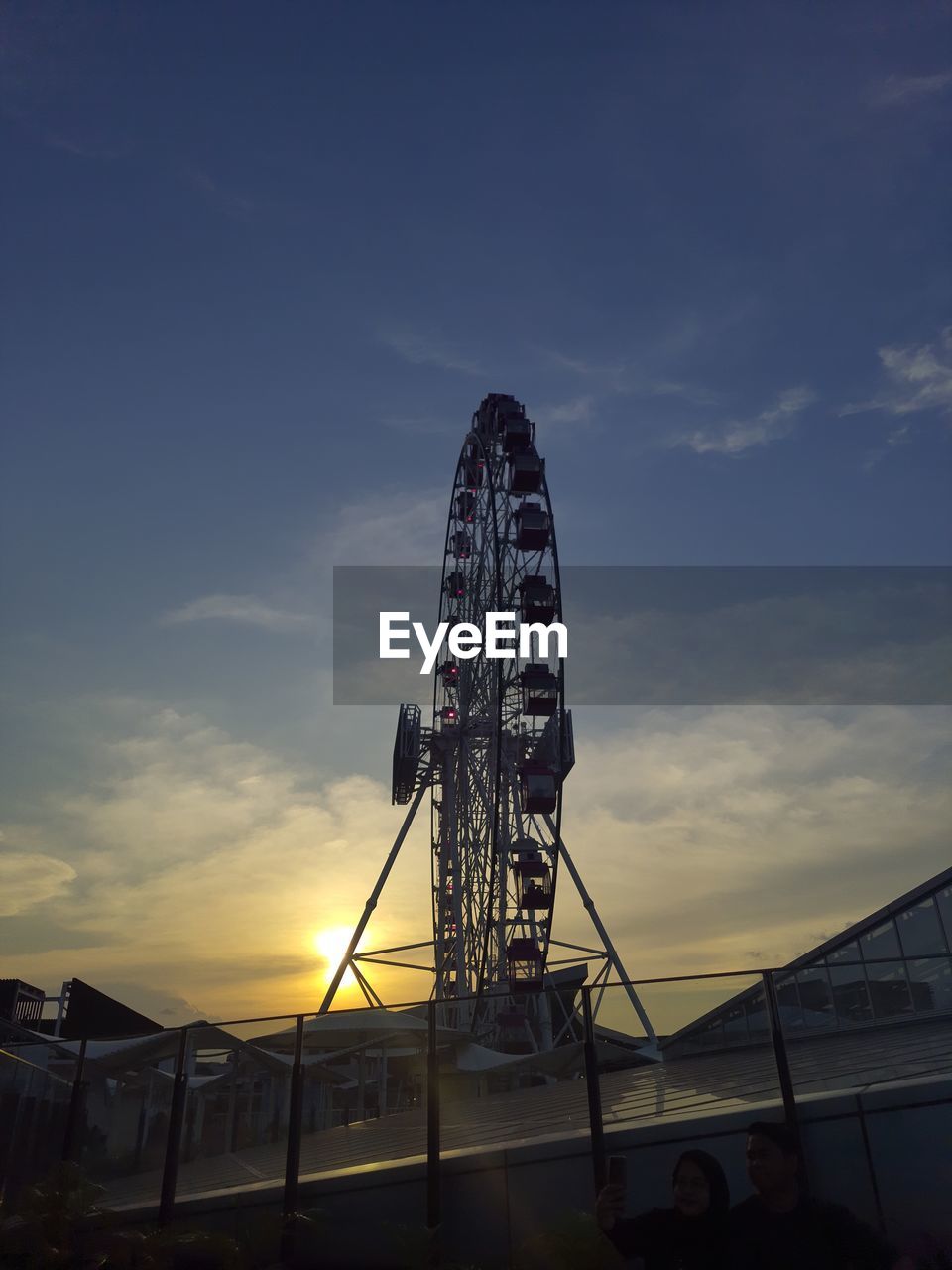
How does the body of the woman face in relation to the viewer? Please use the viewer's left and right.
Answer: facing the viewer and to the left of the viewer

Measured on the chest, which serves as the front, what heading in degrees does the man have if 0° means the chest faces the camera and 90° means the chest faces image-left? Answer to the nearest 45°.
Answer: approximately 45°

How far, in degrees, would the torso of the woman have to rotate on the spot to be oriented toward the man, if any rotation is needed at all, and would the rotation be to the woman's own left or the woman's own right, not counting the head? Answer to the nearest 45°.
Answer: approximately 135° to the woman's own left

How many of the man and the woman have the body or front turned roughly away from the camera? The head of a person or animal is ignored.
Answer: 0

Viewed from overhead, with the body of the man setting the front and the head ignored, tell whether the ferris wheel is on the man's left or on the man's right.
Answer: on the man's right

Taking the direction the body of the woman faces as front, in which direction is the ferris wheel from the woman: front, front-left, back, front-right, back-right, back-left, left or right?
back-right
